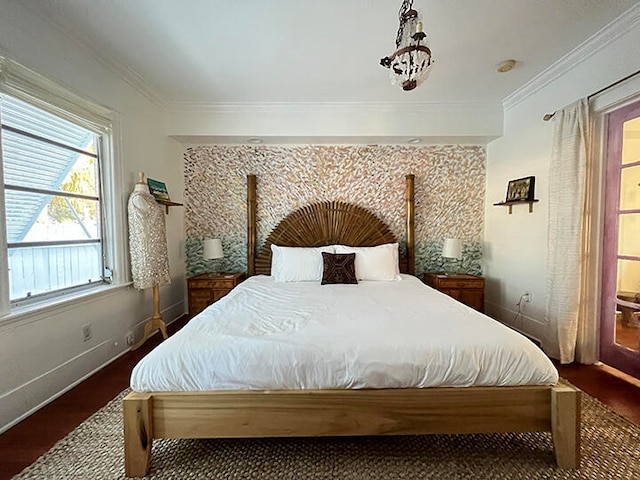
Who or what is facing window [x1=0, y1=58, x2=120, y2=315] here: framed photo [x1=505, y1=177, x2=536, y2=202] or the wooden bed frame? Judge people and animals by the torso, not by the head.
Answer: the framed photo

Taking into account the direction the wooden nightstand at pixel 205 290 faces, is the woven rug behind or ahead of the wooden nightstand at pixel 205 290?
ahead

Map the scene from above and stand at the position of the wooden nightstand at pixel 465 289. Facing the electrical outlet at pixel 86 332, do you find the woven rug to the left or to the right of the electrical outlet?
left

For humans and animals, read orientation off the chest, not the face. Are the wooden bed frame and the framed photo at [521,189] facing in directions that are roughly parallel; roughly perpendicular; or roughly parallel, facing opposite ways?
roughly perpendicular

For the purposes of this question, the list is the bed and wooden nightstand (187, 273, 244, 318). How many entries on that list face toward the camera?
2

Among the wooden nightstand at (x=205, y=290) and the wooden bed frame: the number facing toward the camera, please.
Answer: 2

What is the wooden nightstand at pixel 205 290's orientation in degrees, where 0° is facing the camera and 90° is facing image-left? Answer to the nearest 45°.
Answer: approximately 0°

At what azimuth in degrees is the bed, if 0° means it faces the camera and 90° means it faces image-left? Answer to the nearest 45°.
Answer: approximately 0°

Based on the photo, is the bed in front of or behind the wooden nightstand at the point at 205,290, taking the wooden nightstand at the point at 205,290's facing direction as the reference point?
in front

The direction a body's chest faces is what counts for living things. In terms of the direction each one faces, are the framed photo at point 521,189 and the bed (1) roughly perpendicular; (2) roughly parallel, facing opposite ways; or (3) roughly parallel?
roughly perpendicular
